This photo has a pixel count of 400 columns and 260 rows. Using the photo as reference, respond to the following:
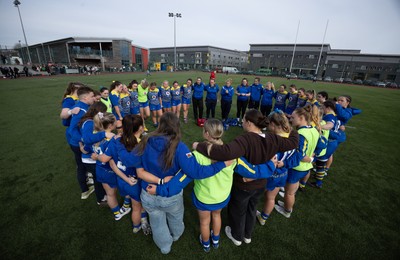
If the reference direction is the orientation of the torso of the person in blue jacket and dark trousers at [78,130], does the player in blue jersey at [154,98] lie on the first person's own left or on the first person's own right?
on the first person's own left

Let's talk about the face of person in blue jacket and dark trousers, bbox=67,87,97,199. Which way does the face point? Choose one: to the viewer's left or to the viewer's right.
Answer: to the viewer's right

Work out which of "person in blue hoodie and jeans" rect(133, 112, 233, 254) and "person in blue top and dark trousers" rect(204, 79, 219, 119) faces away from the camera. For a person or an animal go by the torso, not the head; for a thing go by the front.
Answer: "person in blue hoodie and jeans" rect(133, 112, 233, 254)

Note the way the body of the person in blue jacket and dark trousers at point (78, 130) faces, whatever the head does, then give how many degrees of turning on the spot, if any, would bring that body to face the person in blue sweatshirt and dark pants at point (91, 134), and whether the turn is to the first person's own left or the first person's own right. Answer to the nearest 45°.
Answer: approximately 90° to the first person's own right

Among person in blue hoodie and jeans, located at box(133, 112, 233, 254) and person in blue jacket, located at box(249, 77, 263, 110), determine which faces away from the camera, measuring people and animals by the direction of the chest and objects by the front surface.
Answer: person in blue hoodie and jeans, located at box(133, 112, 233, 254)

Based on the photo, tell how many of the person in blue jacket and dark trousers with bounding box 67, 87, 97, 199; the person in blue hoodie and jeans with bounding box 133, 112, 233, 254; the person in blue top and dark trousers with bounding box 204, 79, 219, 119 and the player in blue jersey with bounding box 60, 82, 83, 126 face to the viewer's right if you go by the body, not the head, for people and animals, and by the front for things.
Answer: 2

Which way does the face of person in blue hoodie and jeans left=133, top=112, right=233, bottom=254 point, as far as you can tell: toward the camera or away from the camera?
away from the camera

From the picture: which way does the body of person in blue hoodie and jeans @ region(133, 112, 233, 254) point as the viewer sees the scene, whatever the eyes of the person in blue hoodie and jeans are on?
away from the camera

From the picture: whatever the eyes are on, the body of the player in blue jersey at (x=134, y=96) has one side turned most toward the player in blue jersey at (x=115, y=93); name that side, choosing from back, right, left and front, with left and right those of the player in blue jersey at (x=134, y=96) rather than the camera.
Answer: right

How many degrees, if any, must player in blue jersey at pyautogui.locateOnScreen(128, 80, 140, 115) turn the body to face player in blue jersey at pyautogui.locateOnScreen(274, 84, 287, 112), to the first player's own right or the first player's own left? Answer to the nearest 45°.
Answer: approximately 45° to the first player's own left

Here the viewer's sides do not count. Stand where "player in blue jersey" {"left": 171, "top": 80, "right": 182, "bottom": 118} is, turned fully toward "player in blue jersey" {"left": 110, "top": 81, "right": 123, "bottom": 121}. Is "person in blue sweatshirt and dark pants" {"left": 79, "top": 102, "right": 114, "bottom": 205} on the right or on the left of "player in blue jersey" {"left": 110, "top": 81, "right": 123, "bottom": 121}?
left

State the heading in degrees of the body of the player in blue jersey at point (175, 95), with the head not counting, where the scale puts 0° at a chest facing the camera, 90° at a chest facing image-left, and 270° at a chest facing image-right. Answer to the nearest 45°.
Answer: approximately 0°

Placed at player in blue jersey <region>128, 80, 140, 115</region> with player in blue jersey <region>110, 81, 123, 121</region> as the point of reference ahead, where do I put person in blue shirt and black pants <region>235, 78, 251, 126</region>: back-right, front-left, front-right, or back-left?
back-left

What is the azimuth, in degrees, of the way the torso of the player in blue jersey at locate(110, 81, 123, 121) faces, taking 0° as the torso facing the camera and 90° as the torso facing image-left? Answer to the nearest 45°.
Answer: approximately 315°

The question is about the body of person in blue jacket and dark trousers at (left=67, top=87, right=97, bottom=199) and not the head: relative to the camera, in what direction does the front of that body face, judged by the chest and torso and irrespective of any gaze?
to the viewer's right

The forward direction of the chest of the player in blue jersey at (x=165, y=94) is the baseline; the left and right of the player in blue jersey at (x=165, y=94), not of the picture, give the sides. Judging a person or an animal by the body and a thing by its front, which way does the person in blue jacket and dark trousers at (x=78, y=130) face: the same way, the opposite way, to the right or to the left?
to the left

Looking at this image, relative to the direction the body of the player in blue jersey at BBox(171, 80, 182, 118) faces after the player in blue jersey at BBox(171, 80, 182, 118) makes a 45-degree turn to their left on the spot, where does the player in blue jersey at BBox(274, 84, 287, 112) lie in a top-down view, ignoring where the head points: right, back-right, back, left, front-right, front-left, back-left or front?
front-left

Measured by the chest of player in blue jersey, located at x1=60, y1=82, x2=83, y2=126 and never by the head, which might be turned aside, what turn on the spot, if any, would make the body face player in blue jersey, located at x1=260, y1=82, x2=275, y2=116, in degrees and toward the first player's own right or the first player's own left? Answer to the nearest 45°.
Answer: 0° — they already face them

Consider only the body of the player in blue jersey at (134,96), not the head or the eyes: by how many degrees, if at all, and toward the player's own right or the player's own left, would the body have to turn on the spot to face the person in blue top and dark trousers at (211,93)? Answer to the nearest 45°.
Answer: approximately 45° to the player's own left
